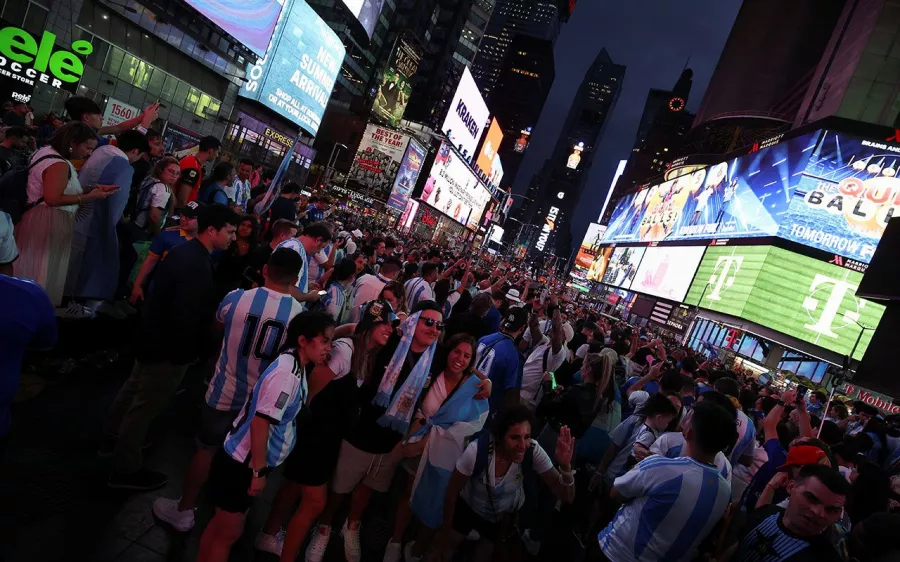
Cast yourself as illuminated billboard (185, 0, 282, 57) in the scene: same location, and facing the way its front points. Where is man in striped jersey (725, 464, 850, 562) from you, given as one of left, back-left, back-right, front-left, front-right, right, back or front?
front-right

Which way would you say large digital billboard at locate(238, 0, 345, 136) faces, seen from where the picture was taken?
facing the viewer and to the right of the viewer

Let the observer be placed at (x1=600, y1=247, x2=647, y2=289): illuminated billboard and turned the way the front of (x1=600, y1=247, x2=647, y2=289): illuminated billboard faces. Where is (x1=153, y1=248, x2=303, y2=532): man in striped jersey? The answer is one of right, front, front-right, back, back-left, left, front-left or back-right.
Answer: front-left

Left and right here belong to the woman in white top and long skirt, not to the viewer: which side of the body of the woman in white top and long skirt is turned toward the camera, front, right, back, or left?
right

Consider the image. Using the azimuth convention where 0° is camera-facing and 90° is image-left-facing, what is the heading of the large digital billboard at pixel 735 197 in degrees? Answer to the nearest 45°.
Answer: approximately 45°

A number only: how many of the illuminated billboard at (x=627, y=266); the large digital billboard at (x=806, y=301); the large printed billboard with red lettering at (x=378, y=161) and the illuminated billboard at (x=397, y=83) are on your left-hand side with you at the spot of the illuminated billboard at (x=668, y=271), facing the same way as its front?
1

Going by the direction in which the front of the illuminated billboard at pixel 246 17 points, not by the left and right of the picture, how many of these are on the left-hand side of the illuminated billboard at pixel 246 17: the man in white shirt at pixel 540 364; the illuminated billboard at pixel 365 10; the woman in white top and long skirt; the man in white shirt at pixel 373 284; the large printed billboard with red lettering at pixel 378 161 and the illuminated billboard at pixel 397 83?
3

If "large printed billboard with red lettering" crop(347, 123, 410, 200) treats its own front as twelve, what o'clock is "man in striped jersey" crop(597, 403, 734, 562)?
The man in striped jersey is roughly at 12 o'clock from the large printed billboard with red lettering.
